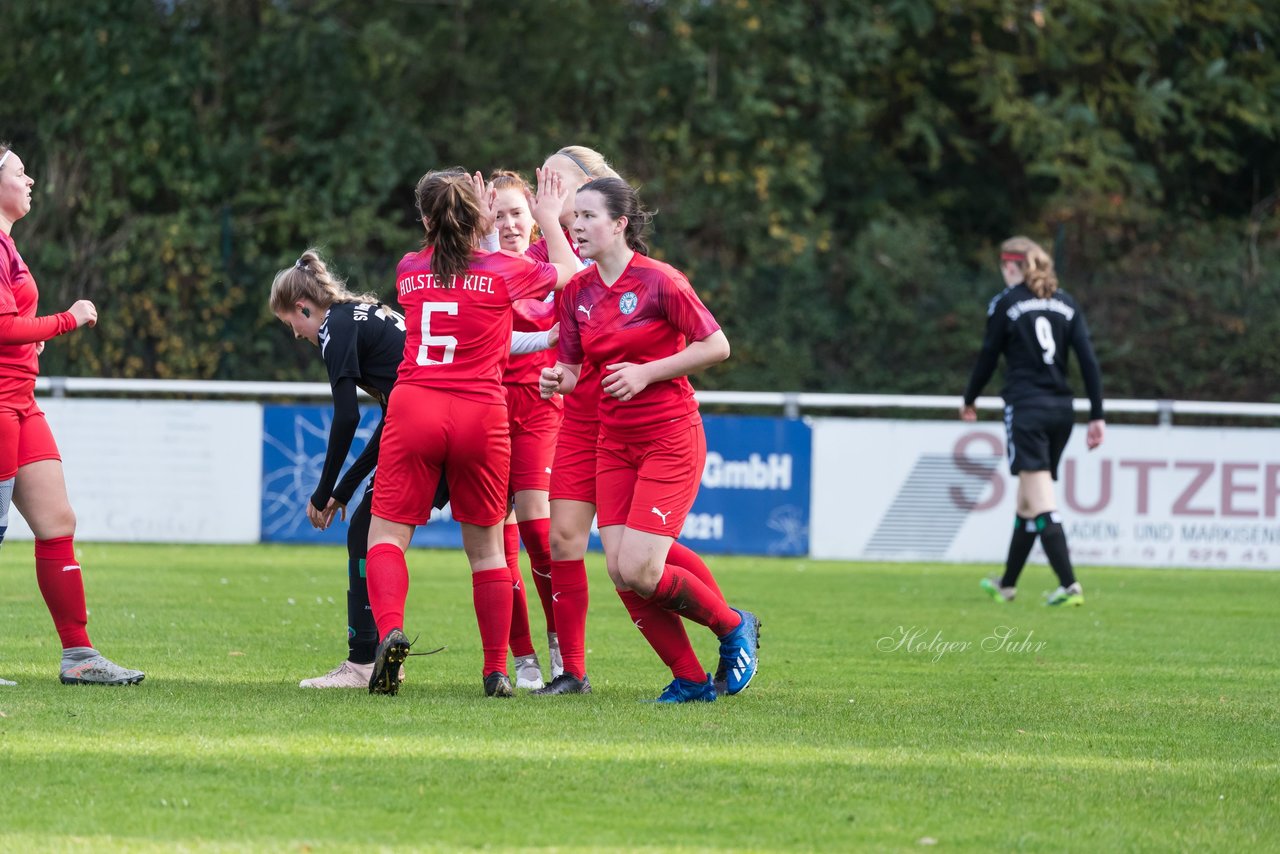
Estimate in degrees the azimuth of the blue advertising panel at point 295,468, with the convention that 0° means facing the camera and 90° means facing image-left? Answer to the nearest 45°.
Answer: approximately 0°

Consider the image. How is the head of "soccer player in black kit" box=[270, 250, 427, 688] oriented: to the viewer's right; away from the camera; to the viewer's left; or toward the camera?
to the viewer's left

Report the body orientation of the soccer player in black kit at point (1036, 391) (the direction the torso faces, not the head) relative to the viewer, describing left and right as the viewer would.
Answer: facing away from the viewer and to the left of the viewer

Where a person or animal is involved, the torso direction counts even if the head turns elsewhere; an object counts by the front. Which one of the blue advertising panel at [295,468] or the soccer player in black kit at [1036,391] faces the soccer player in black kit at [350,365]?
the blue advertising panel

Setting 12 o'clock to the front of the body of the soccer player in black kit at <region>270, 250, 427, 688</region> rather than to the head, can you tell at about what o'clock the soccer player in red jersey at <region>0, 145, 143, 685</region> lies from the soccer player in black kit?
The soccer player in red jersey is roughly at 12 o'clock from the soccer player in black kit.

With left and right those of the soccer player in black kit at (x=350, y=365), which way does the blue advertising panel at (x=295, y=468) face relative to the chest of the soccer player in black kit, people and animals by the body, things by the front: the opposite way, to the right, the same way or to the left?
to the left

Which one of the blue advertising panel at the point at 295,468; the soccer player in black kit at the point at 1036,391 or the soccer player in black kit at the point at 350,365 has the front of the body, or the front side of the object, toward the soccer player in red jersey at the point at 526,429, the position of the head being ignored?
the blue advertising panel

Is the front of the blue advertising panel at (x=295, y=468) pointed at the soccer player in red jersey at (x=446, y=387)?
yes

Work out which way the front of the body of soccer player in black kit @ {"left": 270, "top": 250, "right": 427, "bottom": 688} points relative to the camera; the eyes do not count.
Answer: to the viewer's left

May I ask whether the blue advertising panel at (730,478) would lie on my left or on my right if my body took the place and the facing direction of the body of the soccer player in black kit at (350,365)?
on my right

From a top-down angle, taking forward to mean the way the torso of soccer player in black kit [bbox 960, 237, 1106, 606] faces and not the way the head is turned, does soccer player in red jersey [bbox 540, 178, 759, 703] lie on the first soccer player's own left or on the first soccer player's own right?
on the first soccer player's own left

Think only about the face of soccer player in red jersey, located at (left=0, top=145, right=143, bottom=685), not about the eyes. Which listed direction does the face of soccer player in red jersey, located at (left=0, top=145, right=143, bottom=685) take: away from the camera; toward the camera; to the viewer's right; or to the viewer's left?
to the viewer's right

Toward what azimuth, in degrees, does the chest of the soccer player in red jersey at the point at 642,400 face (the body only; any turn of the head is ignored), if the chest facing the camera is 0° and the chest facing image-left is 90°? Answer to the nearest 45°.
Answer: approximately 45°

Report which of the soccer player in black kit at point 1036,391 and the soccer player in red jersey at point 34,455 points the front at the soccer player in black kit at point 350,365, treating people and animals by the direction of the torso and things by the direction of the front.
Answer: the soccer player in red jersey
